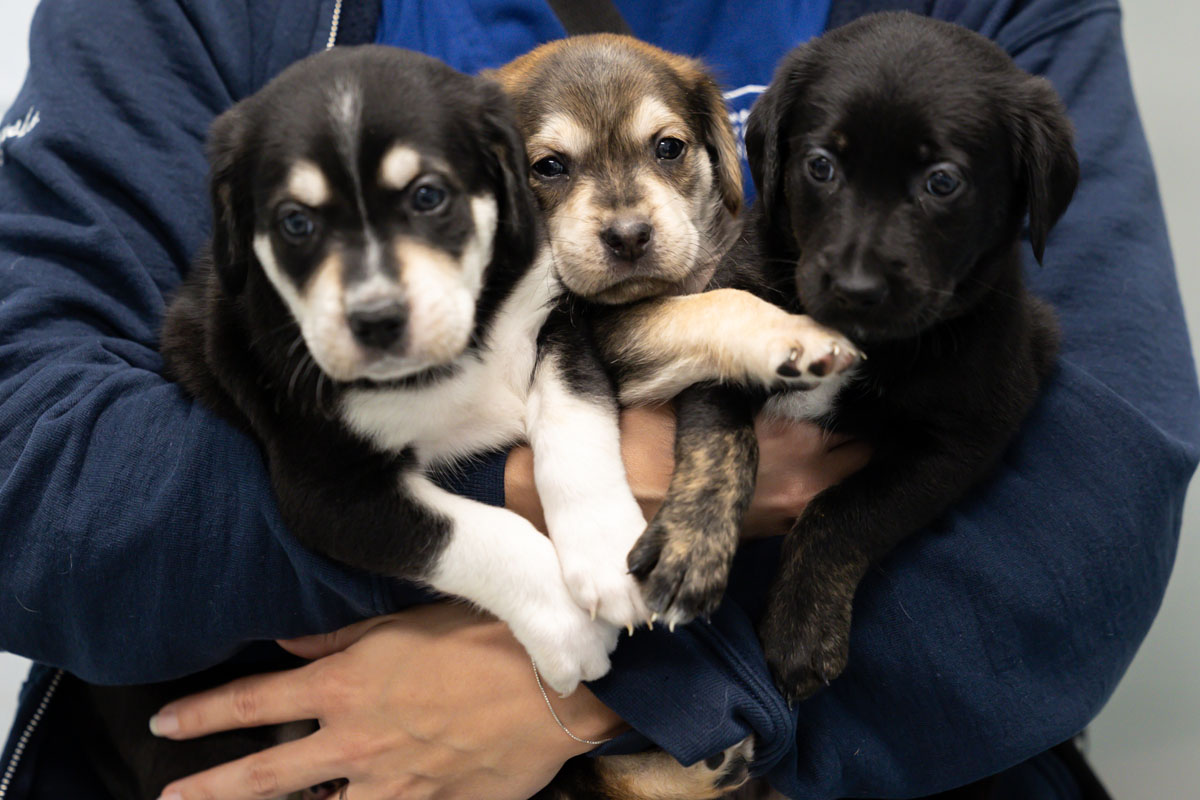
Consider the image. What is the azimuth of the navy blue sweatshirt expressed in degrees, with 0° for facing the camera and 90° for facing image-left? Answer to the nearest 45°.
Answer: approximately 0°

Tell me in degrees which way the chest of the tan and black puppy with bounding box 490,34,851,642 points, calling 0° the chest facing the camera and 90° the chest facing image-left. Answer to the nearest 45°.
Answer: approximately 0°
